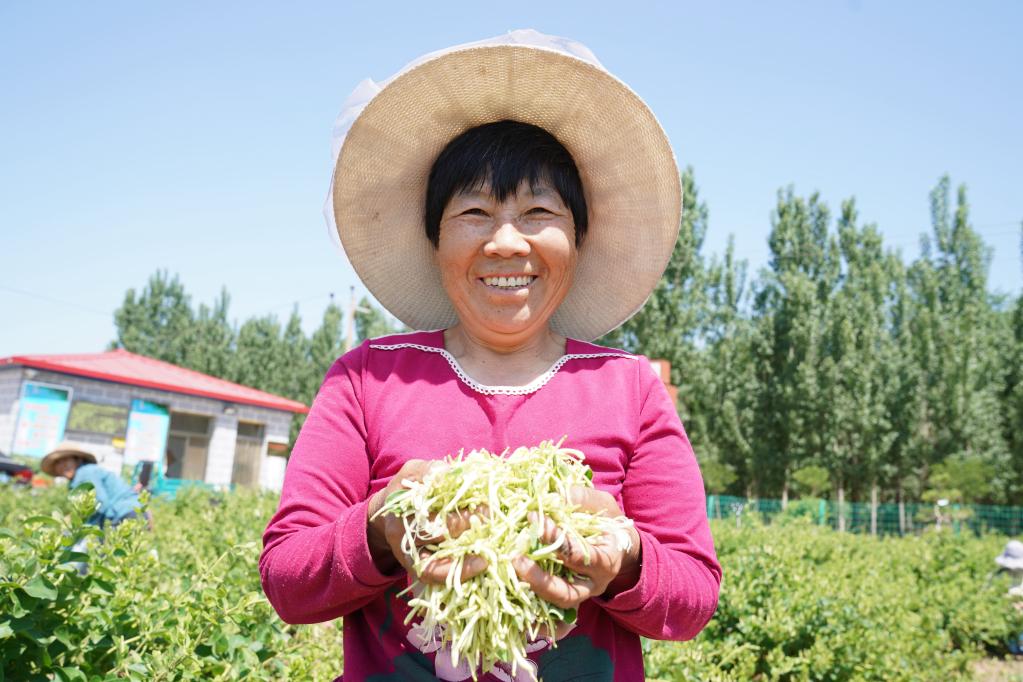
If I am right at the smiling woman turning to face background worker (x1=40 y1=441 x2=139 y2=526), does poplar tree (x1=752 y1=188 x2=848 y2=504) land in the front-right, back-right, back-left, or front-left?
front-right

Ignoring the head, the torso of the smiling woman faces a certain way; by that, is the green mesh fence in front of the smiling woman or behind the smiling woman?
behind

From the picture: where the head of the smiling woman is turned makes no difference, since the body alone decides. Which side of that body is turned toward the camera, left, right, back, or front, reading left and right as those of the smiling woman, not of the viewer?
front

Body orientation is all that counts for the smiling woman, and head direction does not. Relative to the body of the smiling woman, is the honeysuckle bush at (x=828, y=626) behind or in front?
behind

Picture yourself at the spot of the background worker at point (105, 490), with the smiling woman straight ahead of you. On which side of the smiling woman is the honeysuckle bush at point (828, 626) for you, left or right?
left

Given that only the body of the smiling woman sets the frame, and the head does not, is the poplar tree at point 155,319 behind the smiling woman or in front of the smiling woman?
behind
